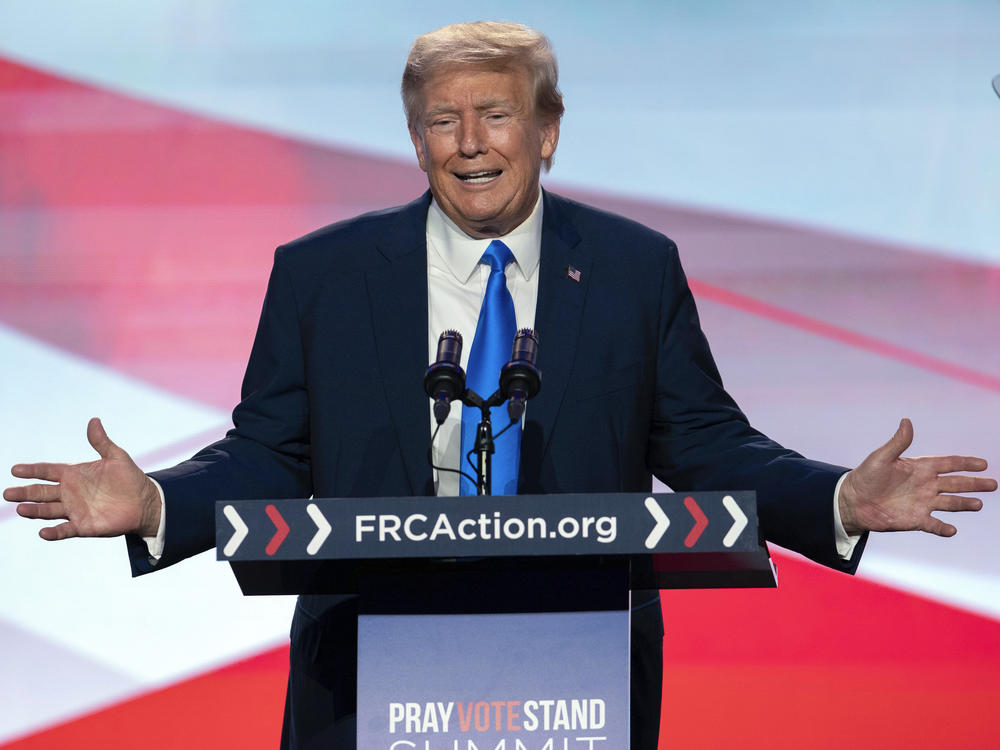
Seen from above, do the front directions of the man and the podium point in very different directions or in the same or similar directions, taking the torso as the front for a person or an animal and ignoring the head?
same or similar directions

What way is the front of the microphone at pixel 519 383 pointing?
away from the camera

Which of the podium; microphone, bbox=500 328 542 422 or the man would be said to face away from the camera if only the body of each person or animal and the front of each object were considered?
the microphone

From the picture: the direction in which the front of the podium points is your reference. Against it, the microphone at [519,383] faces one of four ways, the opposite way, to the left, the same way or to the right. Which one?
the opposite way

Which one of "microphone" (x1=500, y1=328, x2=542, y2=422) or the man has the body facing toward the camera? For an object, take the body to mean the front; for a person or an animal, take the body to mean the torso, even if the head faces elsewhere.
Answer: the man

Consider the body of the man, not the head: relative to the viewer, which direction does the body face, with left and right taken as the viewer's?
facing the viewer

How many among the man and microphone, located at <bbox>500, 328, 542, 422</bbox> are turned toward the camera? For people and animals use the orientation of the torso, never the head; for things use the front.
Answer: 1

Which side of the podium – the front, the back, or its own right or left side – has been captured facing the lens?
front
